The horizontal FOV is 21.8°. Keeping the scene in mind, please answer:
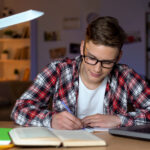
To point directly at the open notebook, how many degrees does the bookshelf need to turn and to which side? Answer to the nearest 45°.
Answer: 0° — it already faces it

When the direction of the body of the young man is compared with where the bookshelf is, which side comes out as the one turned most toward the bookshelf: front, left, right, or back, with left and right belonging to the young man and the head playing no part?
back

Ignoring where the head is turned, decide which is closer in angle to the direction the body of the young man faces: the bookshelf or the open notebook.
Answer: the open notebook

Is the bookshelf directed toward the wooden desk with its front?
yes

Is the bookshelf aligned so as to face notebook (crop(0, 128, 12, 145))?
yes

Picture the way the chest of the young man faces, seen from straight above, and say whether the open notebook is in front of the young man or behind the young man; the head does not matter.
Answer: in front

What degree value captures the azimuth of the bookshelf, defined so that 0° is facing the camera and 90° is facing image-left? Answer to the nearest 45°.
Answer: approximately 0°

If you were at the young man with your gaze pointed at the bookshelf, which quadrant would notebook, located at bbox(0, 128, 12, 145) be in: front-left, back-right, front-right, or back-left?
back-left

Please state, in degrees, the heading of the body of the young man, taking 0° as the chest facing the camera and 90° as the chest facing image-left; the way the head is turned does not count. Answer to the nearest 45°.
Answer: approximately 0°
